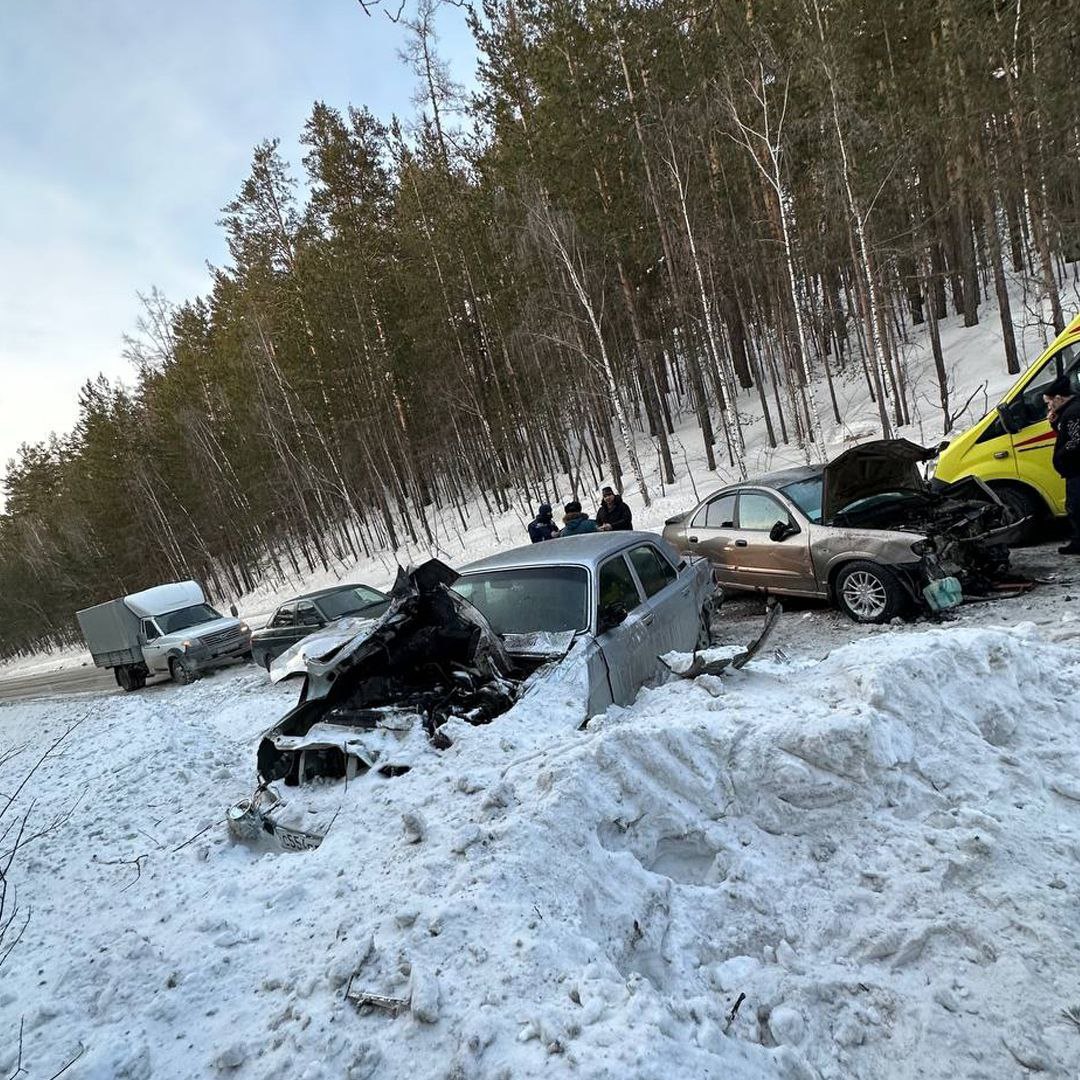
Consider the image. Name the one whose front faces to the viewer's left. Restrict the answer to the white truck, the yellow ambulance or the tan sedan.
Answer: the yellow ambulance

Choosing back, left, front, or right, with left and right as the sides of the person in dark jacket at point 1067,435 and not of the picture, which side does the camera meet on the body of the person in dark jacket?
left

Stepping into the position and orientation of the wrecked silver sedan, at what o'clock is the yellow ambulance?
The yellow ambulance is roughly at 7 o'clock from the wrecked silver sedan.

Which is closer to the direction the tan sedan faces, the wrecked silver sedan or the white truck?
the wrecked silver sedan

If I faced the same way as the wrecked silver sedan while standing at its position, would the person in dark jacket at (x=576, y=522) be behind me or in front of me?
behind

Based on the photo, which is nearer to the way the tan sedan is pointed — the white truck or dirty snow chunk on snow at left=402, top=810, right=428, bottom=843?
the dirty snow chunk on snow

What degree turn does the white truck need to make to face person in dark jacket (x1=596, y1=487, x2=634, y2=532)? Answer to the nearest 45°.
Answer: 0° — it already faces them

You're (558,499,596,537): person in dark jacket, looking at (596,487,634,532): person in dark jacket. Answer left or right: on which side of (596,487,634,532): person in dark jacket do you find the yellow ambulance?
right

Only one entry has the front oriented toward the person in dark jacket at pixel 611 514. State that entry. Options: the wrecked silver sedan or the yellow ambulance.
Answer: the yellow ambulance

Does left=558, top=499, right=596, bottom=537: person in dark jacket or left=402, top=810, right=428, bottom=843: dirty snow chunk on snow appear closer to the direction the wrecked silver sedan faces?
the dirty snow chunk on snow

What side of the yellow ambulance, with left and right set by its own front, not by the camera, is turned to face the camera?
left

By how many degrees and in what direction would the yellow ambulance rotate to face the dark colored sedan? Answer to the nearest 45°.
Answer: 0° — it already faces it
